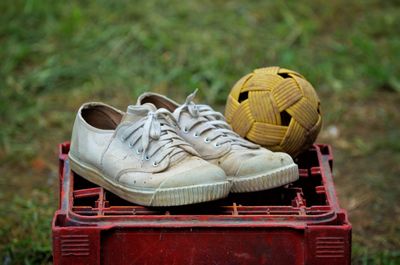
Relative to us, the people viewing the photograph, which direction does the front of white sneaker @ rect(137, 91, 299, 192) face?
facing the viewer and to the right of the viewer

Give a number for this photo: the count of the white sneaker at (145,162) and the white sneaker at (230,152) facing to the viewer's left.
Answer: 0

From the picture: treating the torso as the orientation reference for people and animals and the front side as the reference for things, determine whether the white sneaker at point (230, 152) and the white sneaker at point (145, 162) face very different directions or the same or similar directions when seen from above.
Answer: same or similar directions
